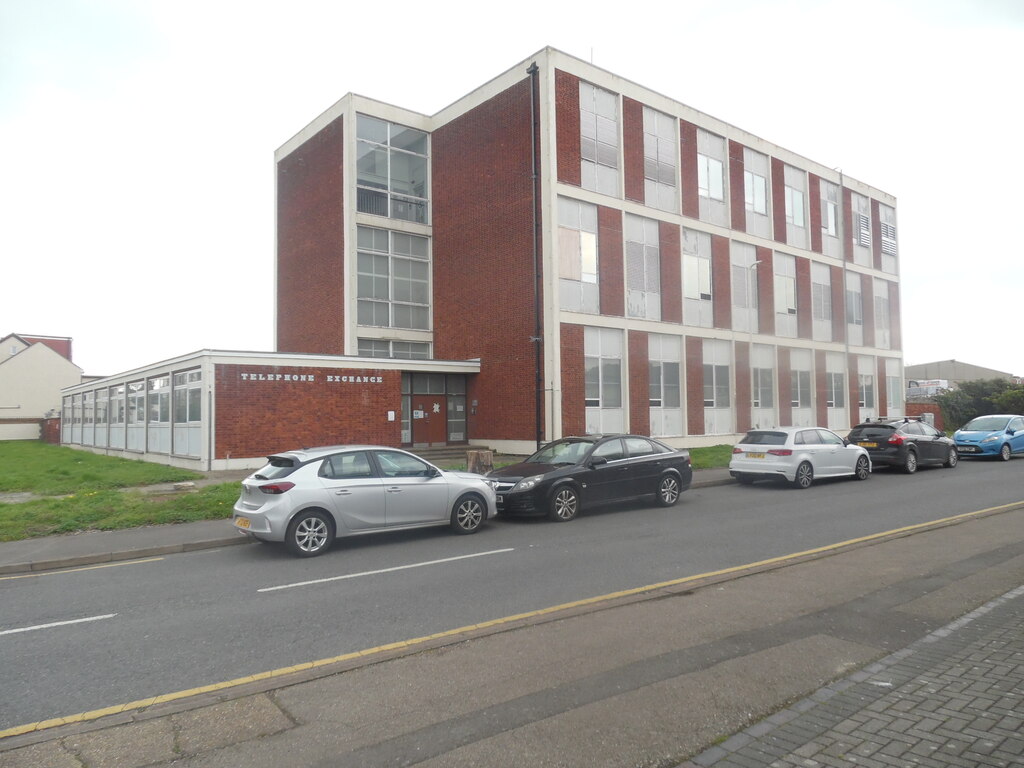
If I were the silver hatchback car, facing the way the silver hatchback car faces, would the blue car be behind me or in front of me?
in front

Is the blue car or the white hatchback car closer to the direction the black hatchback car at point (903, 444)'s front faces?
the blue car

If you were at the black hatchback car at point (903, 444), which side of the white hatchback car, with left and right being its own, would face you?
front

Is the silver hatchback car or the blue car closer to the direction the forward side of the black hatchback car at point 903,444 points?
the blue car

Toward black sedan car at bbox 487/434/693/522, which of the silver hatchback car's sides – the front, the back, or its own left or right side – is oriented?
front

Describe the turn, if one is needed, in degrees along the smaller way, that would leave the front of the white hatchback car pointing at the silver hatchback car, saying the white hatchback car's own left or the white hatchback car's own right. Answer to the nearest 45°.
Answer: approximately 180°

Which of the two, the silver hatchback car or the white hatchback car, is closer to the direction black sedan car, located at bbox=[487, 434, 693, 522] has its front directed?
the silver hatchback car

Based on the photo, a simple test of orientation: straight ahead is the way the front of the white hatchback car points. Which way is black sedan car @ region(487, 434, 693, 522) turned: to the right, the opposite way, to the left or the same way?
the opposite way

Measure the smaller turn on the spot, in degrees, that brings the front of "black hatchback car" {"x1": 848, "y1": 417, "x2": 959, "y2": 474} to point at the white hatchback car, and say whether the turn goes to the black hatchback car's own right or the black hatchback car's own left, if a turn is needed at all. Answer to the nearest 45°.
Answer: approximately 180°

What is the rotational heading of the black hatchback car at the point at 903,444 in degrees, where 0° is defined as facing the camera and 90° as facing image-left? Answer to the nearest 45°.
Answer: approximately 225°

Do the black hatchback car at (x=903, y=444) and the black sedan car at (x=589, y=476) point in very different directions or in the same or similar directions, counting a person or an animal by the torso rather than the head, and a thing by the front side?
very different directions

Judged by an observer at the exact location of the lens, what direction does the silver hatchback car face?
facing away from the viewer and to the right of the viewer

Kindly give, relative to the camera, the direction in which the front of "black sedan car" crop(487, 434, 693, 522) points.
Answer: facing the viewer and to the left of the viewer

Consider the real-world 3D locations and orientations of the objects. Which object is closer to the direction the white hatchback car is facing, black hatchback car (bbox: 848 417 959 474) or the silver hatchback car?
the black hatchback car

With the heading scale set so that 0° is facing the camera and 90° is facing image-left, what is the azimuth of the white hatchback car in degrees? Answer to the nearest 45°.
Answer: approximately 225°

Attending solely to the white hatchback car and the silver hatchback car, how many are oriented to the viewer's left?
0

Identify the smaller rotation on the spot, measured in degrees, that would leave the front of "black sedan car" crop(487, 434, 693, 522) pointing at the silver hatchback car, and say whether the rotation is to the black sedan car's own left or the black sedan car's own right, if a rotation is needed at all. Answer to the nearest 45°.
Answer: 0° — it already faces it

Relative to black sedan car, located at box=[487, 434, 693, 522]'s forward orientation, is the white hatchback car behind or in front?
behind
